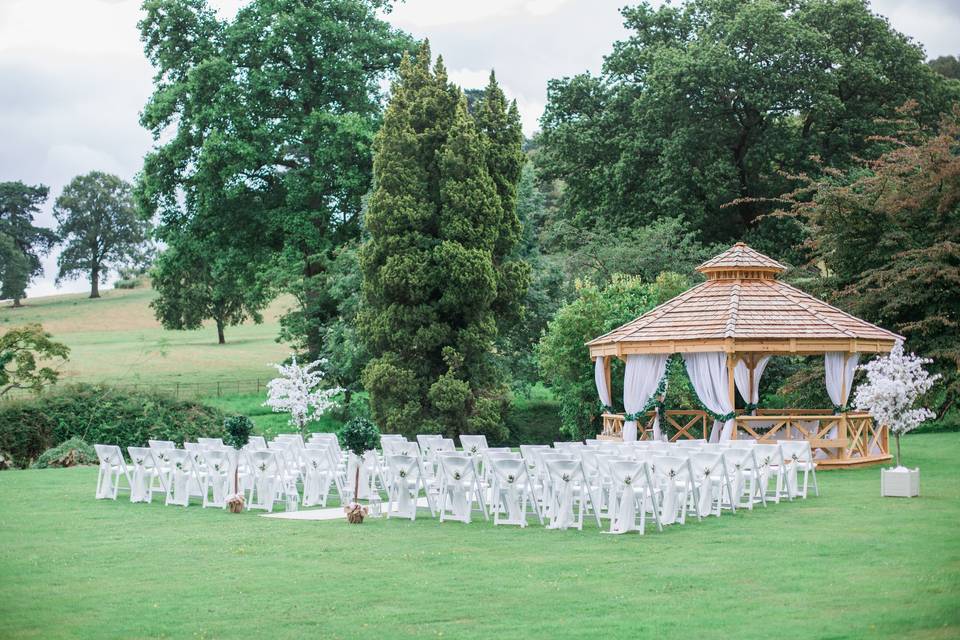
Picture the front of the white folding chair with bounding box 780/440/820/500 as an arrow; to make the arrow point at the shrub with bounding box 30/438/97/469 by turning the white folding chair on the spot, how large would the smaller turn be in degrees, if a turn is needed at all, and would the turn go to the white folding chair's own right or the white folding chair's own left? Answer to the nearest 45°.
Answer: approximately 135° to the white folding chair's own left

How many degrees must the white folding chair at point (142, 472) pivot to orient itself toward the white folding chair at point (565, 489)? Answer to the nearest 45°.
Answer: approximately 90° to its right

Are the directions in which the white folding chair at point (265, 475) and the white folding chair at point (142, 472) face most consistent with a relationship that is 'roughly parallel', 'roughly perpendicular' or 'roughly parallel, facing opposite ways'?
roughly parallel

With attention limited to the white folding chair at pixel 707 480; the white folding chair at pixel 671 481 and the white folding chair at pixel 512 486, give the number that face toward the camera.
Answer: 0

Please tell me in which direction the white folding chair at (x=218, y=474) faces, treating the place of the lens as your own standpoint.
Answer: facing away from the viewer and to the right of the viewer

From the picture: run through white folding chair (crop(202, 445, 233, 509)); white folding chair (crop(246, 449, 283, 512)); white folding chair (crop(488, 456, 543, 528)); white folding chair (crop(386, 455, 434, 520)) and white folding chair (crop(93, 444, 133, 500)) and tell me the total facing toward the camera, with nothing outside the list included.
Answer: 0

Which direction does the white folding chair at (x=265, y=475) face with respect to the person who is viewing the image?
facing away from the viewer and to the right of the viewer

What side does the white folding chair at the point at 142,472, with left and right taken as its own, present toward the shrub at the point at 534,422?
front

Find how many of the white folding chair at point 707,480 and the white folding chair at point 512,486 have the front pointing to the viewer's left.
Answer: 0

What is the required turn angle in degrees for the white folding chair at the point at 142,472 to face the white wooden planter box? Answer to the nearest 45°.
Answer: approximately 45° to its right

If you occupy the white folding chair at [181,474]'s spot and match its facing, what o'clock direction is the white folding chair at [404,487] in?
the white folding chair at [404,487] is roughly at 3 o'clock from the white folding chair at [181,474].

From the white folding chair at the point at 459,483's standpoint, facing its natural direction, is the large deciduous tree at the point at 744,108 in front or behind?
in front

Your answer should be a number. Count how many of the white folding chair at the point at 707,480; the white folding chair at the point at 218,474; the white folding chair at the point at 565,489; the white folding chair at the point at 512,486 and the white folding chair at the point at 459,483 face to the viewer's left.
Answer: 0

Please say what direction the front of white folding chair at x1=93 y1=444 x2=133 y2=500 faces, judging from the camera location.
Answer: facing away from the viewer and to the right of the viewer

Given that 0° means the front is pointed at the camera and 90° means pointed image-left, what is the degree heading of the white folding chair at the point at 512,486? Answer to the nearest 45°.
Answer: approximately 225°
